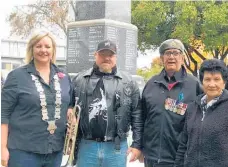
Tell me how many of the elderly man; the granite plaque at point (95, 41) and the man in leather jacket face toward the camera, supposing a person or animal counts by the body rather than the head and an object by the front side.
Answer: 3

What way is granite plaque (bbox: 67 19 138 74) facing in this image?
toward the camera

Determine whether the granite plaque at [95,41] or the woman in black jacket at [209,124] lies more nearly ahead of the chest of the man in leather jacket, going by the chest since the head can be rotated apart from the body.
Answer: the woman in black jacket

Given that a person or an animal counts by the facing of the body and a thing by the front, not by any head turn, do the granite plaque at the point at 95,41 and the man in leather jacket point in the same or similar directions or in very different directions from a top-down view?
same or similar directions

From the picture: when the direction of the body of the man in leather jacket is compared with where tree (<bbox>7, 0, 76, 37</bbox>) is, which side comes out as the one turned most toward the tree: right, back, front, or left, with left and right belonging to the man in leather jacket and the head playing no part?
back

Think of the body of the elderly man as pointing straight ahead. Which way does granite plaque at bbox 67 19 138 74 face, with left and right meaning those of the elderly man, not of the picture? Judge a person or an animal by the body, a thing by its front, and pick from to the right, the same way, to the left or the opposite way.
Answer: the same way

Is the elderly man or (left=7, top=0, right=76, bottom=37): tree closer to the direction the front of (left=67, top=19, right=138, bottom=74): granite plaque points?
the elderly man

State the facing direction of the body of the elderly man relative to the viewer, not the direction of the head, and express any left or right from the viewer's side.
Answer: facing the viewer

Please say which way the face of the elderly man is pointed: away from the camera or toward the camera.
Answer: toward the camera

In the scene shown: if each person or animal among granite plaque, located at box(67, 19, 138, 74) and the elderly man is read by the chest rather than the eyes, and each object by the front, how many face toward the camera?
2

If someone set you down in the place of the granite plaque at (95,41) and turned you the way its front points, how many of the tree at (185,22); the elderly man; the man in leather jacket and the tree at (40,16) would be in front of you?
2

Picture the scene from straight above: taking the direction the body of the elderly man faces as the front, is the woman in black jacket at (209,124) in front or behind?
in front

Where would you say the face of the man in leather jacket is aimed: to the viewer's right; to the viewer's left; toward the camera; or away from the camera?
toward the camera

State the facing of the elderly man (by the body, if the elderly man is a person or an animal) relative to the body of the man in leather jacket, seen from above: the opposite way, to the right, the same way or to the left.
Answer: the same way

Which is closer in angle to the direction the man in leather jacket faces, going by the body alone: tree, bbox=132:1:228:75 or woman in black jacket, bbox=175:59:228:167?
the woman in black jacket

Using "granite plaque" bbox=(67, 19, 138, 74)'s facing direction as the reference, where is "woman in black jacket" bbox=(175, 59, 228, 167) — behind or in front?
in front
